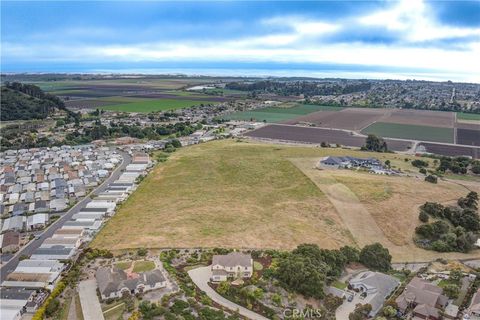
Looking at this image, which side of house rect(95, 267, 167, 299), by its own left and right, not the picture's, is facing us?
front

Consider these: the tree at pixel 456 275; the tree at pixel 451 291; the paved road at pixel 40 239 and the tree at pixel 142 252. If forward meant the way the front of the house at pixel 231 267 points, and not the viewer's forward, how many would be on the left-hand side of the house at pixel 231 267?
2

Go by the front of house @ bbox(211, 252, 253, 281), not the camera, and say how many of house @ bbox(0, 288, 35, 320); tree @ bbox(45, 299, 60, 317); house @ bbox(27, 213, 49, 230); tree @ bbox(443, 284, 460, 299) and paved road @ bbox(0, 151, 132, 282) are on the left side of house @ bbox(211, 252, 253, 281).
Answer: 1

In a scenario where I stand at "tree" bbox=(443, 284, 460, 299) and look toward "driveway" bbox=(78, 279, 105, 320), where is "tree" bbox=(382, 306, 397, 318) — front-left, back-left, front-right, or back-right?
front-left

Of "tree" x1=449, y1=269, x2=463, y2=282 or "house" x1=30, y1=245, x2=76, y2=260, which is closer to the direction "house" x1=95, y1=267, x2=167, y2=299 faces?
the tree

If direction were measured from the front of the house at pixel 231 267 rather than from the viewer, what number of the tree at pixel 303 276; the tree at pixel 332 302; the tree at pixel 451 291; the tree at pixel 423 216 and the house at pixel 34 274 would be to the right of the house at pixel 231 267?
1

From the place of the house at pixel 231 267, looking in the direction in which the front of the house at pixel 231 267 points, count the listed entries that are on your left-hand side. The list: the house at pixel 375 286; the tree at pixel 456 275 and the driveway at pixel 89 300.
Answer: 2

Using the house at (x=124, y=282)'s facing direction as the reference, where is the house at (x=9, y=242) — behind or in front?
behind

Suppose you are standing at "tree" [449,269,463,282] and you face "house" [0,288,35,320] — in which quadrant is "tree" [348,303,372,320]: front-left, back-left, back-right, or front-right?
front-left

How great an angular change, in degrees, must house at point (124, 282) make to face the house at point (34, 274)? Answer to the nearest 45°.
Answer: approximately 135° to its right

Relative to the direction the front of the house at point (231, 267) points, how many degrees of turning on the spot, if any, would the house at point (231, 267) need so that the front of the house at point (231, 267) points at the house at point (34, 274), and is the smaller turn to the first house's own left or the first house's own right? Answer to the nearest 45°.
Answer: approximately 90° to the first house's own right

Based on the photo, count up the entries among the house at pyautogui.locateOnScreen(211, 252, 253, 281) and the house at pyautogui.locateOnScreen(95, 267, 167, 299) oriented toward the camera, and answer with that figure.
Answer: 2
